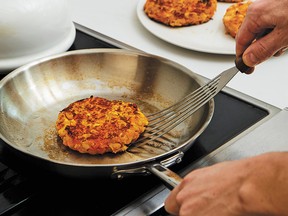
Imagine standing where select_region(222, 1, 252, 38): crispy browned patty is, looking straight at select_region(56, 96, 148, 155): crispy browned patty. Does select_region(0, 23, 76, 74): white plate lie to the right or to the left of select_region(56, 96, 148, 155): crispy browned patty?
right

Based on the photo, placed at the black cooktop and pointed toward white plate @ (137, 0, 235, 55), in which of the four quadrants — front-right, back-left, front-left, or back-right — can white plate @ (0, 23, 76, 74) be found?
front-left

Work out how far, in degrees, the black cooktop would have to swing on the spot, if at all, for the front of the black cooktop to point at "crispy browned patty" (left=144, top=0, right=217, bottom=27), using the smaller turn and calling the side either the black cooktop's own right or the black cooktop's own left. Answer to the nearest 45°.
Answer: approximately 135° to the black cooktop's own left

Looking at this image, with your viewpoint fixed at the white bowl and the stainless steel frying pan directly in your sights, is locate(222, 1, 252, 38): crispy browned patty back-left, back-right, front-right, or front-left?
front-left

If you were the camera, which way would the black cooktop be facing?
facing the viewer and to the right of the viewer

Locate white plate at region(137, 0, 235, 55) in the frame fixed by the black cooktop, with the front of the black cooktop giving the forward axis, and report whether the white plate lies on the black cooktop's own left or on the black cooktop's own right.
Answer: on the black cooktop's own left
